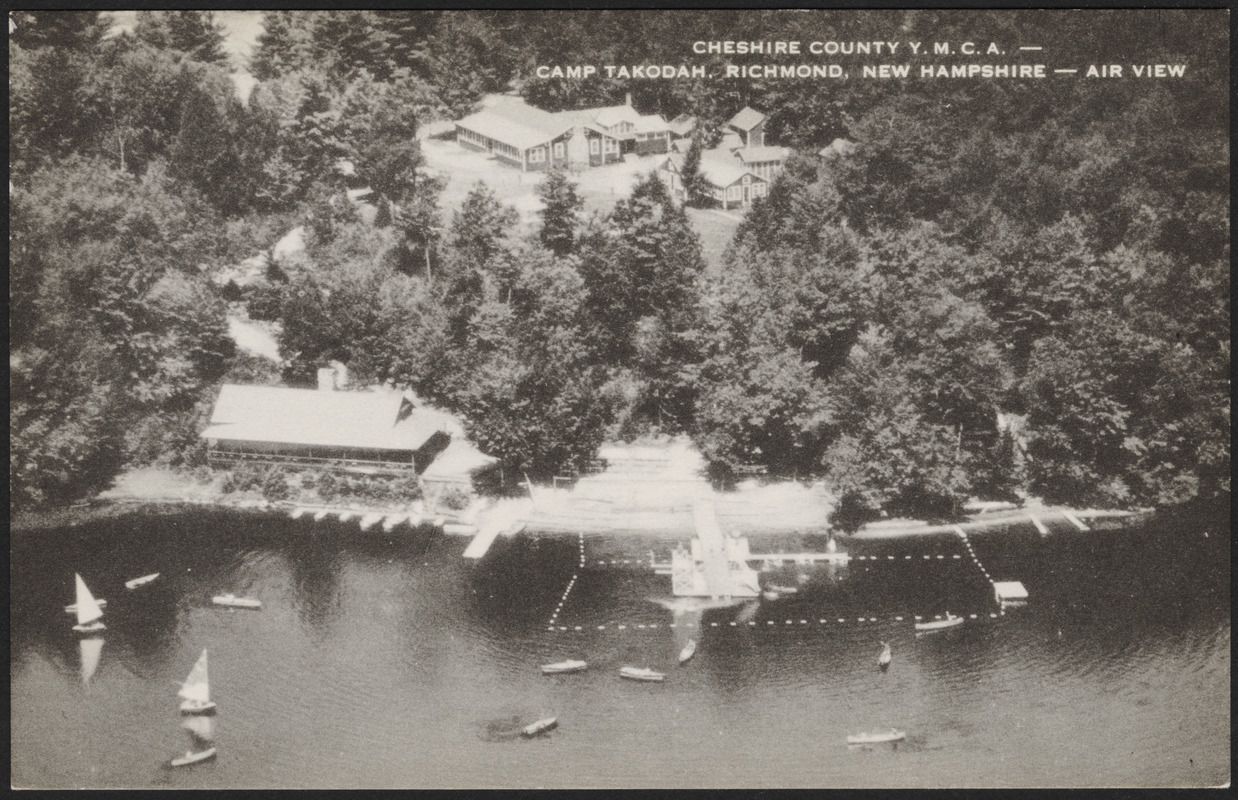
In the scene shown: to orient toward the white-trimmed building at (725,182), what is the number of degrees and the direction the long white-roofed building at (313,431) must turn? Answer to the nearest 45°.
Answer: approximately 90° to its left

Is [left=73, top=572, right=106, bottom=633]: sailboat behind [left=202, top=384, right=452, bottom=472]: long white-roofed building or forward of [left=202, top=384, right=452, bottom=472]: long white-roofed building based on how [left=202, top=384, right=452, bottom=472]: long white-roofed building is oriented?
forward

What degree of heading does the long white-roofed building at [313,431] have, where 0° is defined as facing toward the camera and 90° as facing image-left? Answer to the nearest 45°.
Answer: approximately 0°
